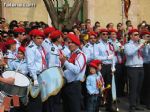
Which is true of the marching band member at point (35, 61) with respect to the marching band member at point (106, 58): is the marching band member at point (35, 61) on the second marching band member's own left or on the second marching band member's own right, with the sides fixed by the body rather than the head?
on the second marching band member's own right

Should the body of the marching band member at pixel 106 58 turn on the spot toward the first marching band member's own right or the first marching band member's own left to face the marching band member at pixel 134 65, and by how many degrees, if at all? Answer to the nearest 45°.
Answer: approximately 45° to the first marching band member's own left

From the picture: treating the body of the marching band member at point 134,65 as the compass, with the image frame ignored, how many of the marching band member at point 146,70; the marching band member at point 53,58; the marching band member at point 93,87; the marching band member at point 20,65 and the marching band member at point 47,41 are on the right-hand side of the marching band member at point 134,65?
4

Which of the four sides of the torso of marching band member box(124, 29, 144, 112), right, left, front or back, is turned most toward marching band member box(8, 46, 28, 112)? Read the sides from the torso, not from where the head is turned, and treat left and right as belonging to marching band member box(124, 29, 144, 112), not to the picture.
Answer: right

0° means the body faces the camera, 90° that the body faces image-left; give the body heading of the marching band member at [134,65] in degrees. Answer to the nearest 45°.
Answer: approximately 315°
